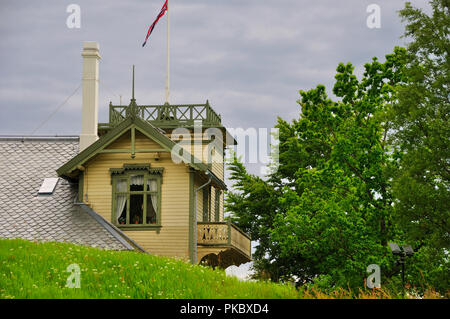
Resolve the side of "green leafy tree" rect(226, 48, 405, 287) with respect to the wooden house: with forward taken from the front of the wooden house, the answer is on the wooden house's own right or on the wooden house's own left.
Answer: on the wooden house's own left

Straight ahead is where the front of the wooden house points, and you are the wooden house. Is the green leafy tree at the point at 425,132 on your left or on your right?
on your left

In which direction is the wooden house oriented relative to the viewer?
toward the camera
